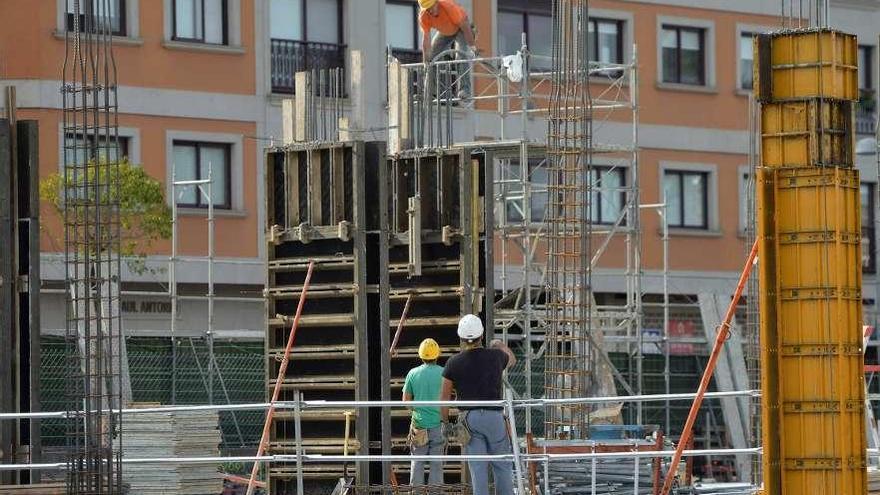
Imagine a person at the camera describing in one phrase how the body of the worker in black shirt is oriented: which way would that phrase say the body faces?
away from the camera

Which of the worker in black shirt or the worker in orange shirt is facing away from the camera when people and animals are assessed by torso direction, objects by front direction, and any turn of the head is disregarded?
the worker in black shirt

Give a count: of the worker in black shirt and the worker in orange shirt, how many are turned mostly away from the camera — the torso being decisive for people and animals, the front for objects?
1

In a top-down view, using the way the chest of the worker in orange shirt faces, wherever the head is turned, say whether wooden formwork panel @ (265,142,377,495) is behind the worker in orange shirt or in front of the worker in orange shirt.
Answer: in front

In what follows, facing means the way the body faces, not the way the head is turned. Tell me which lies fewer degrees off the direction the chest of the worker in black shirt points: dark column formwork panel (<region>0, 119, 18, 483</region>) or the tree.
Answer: the tree

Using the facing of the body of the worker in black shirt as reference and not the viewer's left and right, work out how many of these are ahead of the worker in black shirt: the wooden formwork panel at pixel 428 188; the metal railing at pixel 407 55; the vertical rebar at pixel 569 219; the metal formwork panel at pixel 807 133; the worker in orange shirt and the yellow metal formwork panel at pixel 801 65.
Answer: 4

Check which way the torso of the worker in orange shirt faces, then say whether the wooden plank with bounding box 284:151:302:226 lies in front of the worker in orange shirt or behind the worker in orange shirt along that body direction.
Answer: in front

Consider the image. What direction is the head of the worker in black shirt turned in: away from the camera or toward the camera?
away from the camera

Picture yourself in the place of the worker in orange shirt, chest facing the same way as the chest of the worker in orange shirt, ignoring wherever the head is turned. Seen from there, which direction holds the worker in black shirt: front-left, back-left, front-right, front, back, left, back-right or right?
front-left

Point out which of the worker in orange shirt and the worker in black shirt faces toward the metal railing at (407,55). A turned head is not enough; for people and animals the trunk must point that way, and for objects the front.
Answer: the worker in black shirt

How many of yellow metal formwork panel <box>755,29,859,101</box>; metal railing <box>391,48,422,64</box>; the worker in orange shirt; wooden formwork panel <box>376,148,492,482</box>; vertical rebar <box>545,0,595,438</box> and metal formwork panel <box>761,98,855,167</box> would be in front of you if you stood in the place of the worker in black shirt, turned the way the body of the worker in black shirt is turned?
4

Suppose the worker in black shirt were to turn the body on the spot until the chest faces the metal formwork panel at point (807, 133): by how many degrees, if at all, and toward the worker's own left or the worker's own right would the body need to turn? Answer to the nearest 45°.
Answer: approximately 135° to the worker's own right

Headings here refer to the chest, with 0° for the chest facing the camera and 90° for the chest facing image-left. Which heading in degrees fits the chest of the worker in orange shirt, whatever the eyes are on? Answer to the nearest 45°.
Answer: approximately 45°

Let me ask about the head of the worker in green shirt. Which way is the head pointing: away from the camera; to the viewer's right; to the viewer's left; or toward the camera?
away from the camera
